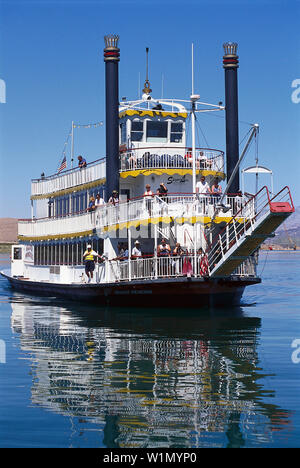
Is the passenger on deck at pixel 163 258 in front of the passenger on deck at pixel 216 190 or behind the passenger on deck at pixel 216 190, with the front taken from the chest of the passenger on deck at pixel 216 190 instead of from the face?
in front

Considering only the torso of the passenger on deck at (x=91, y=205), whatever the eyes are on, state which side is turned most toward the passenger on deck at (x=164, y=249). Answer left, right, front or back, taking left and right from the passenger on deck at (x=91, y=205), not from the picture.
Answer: left

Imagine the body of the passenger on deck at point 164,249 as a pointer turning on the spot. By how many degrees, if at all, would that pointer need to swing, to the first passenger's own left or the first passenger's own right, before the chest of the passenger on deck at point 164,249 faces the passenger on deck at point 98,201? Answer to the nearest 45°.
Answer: approximately 135° to the first passenger's own right

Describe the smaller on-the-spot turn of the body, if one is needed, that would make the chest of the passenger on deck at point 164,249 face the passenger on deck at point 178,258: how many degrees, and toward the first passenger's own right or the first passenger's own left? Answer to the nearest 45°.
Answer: approximately 45° to the first passenger's own left

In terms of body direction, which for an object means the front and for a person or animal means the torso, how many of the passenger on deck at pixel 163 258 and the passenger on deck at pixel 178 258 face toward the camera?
2

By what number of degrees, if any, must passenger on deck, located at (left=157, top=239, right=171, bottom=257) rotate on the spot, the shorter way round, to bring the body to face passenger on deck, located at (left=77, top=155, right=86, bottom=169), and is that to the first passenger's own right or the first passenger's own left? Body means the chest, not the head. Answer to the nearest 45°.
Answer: approximately 135° to the first passenger's own right

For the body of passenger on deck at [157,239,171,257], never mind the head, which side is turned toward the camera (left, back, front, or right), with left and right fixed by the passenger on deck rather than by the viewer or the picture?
front

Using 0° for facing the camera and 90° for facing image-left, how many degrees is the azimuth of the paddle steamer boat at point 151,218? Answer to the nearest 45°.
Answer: approximately 315°

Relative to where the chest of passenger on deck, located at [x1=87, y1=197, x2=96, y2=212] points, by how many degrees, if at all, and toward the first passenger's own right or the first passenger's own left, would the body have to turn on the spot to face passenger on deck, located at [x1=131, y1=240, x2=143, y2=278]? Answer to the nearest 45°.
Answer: approximately 90° to the first passenger's own left

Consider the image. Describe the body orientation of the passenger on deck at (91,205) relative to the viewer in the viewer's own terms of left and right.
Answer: facing the viewer and to the left of the viewer

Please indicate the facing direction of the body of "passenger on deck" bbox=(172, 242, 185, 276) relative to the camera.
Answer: toward the camera

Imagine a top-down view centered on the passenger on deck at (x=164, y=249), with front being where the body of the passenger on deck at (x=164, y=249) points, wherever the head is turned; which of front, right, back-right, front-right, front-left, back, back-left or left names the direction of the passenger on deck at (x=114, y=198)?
back-right

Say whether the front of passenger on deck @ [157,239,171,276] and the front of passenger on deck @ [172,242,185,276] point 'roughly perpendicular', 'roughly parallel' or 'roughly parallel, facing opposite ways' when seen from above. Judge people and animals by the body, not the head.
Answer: roughly parallel

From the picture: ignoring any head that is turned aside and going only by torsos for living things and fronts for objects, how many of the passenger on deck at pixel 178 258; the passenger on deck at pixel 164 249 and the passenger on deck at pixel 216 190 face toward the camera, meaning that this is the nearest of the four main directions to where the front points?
3
